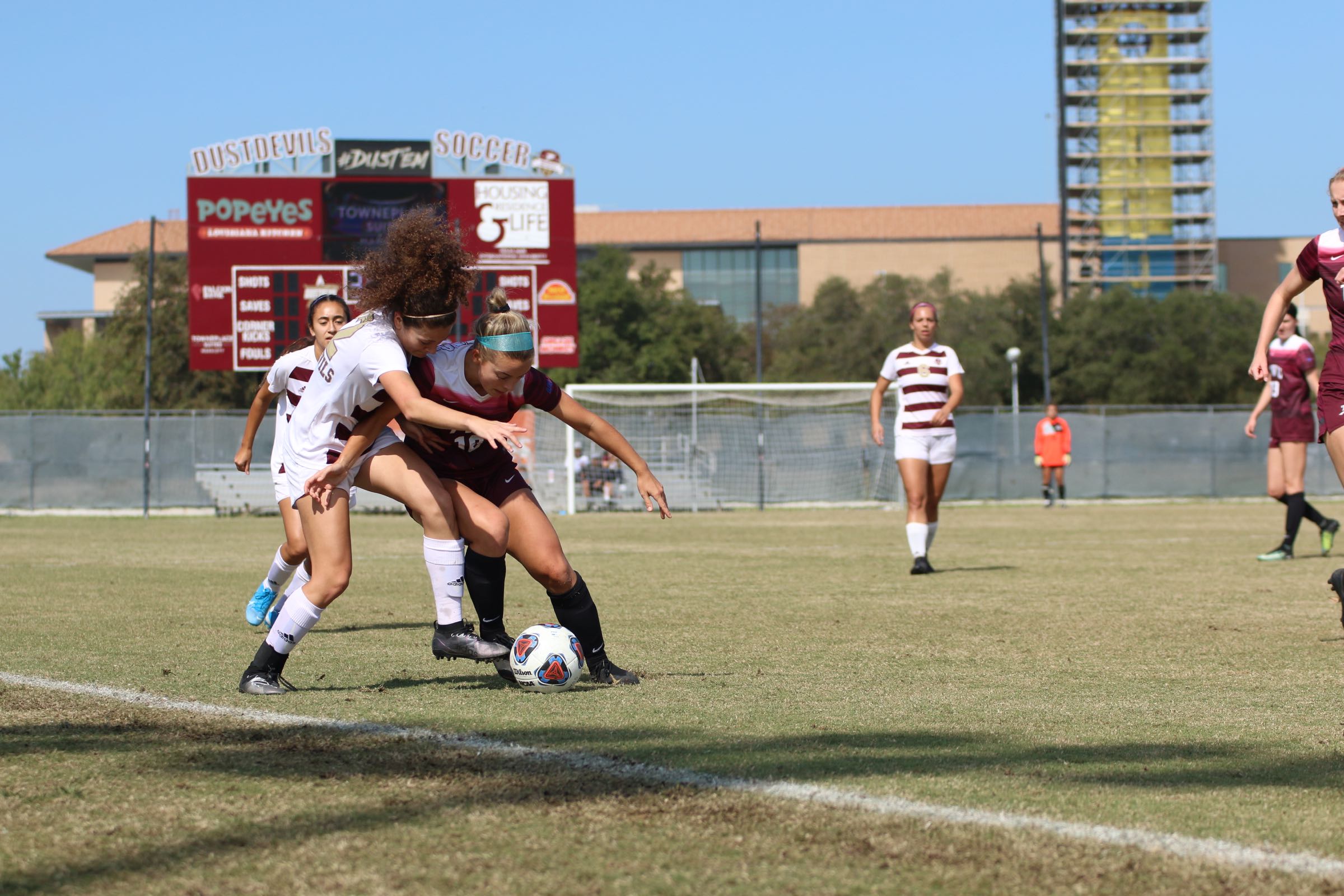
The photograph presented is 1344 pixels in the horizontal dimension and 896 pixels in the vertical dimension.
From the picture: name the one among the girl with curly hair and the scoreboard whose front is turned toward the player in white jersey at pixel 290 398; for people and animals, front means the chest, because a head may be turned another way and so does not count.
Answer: the scoreboard

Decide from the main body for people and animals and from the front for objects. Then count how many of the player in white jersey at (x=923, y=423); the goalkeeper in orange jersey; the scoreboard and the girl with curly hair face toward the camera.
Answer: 3

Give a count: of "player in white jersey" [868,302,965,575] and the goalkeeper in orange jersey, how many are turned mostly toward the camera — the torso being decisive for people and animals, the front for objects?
2

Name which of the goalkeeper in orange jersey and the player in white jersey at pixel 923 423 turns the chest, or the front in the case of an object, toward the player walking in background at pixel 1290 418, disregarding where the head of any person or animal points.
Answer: the goalkeeper in orange jersey

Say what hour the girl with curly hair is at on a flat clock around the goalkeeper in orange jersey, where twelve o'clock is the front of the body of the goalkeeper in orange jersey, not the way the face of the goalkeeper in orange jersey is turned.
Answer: The girl with curly hair is roughly at 12 o'clock from the goalkeeper in orange jersey.

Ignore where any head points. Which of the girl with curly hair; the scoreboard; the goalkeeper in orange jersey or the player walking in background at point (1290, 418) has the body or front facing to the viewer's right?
the girl with curly hair

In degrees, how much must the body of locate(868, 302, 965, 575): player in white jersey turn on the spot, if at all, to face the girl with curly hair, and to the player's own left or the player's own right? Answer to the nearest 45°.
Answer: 0° — they already face them

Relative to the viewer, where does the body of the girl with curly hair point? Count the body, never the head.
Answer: to the viewer's right

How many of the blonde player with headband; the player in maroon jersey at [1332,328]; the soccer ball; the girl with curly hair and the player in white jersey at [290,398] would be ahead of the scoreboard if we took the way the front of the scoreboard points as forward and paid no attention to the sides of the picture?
5

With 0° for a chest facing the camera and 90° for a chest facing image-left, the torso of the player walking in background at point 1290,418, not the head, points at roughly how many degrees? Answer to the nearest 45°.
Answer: approximately 45°

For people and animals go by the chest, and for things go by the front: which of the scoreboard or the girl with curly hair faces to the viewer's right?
the girl with curly hair
